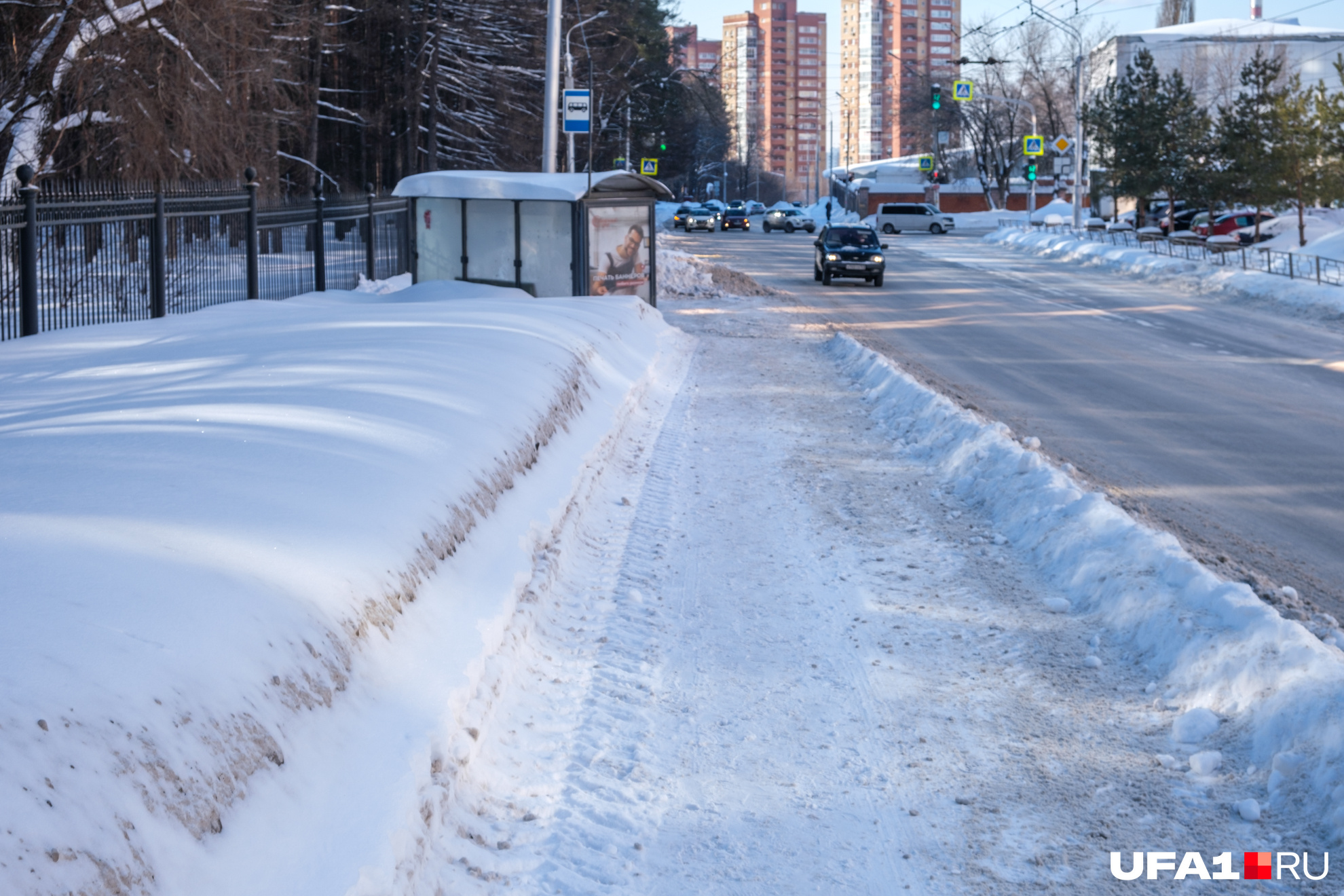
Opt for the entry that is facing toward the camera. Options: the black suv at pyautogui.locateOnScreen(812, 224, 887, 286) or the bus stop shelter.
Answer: the black suv

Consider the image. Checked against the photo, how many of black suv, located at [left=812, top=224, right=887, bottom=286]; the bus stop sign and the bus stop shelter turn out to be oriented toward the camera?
2

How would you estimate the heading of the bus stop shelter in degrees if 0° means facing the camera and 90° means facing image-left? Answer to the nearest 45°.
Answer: approximately 225°

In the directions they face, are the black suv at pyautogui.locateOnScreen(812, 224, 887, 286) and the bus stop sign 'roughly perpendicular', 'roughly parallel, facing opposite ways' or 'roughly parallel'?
roughly parallel

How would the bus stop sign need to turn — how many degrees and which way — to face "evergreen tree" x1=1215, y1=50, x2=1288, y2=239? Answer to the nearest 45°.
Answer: approximately 135° to its left

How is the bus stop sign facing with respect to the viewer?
toward the camera

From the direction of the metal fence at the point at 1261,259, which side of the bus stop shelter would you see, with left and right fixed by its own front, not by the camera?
front

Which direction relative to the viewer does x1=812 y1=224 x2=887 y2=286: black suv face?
toward the camera

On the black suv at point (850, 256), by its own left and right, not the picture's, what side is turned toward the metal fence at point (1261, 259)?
left

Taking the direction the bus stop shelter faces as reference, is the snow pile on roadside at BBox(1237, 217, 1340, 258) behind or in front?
in front

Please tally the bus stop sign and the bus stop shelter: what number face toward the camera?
1

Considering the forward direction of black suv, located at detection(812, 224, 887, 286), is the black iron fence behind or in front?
in front

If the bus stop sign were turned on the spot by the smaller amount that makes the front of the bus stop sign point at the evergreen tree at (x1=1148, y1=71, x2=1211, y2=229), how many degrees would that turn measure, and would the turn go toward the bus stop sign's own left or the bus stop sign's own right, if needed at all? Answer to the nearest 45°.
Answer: approximately 135° to the bus stop sign's own left

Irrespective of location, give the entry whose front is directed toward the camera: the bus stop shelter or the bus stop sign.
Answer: the bus stop sign
